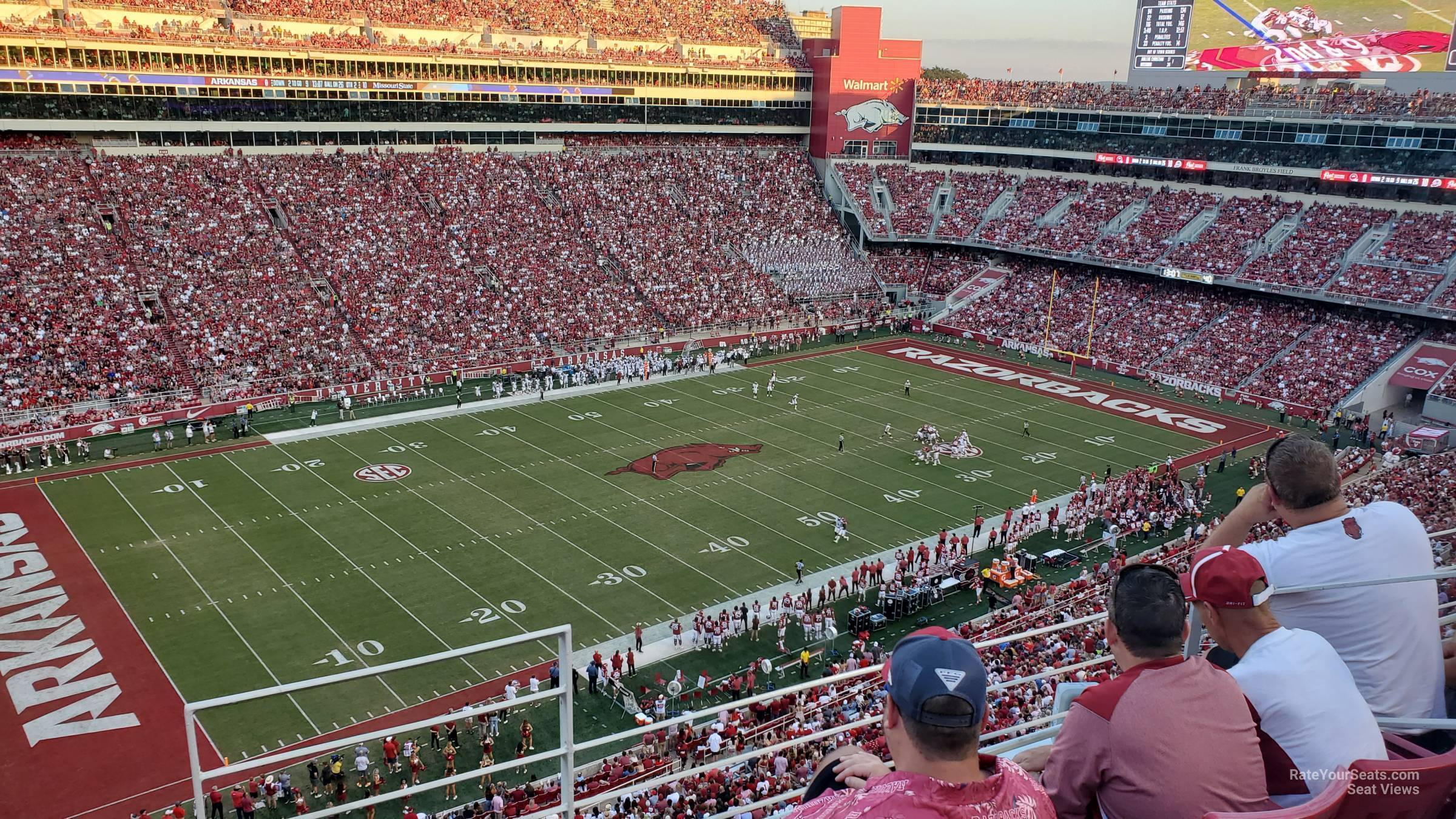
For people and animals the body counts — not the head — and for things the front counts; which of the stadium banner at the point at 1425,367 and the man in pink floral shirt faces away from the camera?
the man in pink floral shirt

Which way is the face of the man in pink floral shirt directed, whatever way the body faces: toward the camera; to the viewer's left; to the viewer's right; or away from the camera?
away from the camera

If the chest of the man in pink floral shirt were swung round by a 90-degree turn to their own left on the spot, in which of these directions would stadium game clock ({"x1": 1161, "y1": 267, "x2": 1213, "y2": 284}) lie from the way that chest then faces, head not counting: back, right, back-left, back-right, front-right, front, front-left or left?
right

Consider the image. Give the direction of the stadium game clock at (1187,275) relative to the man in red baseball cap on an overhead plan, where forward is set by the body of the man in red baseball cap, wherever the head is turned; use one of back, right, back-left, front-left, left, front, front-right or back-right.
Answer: front-right

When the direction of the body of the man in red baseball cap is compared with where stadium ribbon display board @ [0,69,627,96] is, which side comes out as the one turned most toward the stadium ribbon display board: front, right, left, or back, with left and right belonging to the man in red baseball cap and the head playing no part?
front

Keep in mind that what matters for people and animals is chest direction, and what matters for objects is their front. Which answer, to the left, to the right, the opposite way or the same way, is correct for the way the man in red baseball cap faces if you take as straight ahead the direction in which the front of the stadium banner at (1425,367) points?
to the right

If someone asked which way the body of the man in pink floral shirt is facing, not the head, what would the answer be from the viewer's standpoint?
away from the camera

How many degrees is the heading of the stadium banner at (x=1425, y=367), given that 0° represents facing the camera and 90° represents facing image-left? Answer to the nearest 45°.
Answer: approximately 45°

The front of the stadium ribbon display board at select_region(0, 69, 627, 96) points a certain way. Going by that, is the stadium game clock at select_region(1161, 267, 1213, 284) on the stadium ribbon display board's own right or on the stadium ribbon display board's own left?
on the stadium ribbon display board's own left

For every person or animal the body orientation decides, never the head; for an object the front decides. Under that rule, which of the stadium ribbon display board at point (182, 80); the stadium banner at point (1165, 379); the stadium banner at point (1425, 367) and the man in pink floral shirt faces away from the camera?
the man in pink floral shirt

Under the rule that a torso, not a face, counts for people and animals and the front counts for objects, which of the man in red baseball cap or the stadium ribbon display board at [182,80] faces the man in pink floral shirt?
the stadium ribbon display board

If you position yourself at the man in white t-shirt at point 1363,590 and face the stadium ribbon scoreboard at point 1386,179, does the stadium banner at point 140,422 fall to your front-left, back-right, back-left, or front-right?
front-left

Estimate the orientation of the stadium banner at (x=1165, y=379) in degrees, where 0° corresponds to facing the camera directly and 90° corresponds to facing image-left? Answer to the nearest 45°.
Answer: approximately 45°

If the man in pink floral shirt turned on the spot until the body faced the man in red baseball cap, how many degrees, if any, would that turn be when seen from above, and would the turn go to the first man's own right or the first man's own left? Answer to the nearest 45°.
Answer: approximately 45° to the first man's own right

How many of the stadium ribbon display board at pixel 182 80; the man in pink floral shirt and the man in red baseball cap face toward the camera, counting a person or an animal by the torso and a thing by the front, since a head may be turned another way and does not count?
1

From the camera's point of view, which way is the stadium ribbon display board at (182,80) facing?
toward the camera

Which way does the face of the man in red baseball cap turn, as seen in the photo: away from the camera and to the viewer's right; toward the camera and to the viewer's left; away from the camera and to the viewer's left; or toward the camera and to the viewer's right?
away from the camera and to the viewer's left

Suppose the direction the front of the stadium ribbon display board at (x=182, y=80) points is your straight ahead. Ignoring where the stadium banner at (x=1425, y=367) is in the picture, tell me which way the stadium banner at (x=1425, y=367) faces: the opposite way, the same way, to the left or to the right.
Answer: to the right

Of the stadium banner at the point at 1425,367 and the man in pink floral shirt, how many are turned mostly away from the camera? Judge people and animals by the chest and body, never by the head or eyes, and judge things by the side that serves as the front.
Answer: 1

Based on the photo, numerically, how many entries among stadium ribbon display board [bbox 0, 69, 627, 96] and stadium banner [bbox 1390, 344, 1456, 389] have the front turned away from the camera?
0

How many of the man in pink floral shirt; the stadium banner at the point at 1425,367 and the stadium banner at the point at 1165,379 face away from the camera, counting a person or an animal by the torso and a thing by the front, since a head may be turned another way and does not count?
1

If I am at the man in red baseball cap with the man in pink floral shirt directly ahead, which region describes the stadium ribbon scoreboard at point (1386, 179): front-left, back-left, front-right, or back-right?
back-right
